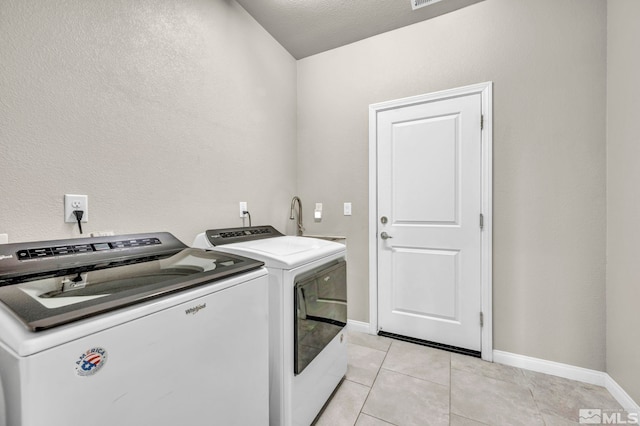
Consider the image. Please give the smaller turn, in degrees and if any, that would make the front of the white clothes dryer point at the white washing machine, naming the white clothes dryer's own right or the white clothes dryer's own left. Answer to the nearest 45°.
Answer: approximately 90° to the white clothes dryer's own right

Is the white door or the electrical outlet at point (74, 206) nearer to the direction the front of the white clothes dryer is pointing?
the white door

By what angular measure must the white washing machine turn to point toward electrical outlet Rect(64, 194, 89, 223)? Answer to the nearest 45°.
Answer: approximately 135° to its left

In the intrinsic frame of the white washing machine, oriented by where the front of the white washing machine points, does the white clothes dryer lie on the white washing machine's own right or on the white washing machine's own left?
on the white washing machine's own left

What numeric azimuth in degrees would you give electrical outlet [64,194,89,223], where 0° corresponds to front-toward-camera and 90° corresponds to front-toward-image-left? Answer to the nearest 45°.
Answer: approximately 315°

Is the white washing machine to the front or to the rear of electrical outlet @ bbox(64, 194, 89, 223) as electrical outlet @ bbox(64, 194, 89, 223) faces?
to the front

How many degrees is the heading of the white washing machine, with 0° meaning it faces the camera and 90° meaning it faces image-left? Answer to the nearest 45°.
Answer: approximately 315°
